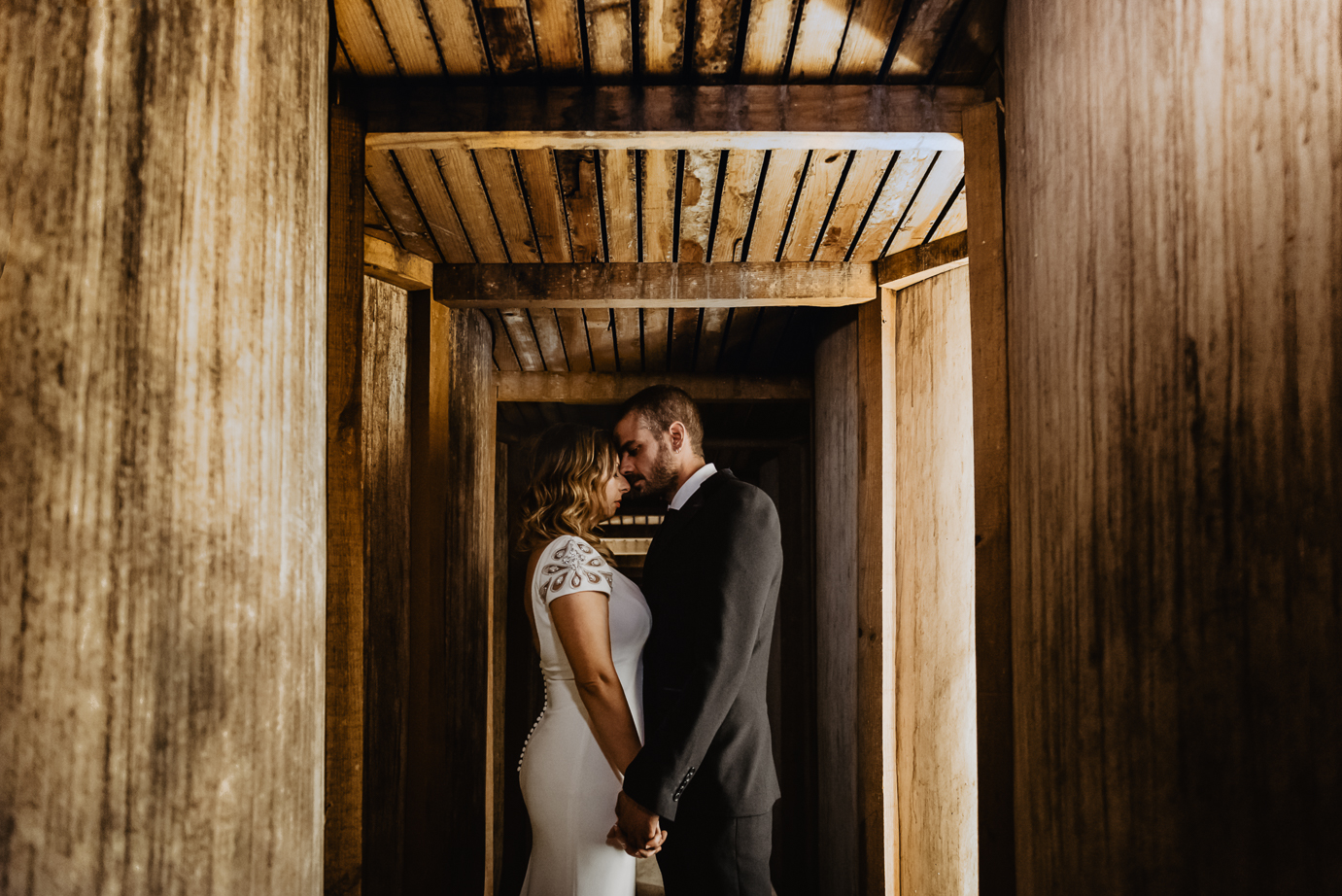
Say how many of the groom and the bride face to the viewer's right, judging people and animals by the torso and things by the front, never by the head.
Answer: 1

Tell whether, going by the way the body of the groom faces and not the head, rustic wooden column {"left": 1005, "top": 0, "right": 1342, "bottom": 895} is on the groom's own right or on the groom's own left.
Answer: on the groom's own left

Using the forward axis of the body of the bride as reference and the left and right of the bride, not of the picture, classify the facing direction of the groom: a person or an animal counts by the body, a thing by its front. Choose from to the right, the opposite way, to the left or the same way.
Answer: the opposite way

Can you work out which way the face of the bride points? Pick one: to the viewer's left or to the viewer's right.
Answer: to the viewer's right

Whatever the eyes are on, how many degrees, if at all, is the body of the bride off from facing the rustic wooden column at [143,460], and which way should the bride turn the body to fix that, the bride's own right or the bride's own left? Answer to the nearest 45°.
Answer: approximately 90° to the bride's own right

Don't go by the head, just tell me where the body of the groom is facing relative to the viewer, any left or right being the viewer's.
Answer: facing to the left of the viewer

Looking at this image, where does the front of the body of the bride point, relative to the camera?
to the viewer's right

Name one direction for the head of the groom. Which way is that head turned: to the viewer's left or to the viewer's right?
to the viewer's left
